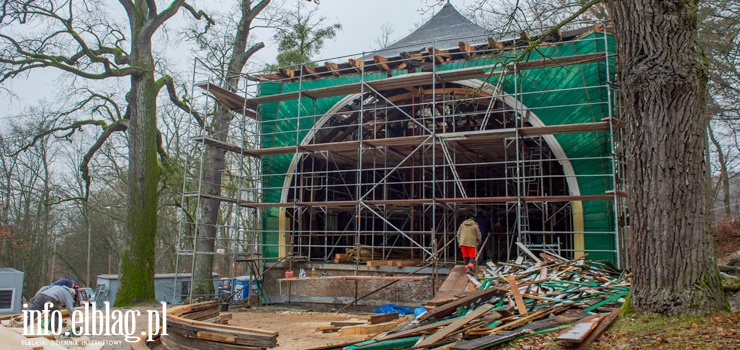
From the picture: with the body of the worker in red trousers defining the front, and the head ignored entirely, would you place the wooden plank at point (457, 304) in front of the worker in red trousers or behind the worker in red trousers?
behind

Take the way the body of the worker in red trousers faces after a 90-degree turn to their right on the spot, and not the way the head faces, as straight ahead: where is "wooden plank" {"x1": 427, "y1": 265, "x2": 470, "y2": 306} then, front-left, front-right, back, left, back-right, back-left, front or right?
right

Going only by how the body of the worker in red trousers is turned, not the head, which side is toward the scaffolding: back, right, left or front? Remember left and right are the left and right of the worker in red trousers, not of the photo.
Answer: front

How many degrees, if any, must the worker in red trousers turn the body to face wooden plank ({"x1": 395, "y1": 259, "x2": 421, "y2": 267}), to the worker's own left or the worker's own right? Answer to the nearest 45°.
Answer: approximately 45° to the worker's own left

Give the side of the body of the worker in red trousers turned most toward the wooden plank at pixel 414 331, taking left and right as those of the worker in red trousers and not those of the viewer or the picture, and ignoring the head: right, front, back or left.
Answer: back

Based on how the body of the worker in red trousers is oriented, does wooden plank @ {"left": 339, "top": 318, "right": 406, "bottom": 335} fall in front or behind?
behind

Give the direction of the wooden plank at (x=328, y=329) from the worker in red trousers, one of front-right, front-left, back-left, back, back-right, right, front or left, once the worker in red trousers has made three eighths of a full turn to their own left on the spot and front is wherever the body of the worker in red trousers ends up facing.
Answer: front

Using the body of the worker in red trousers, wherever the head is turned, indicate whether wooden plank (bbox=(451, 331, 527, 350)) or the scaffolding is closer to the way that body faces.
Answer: the scaffolding

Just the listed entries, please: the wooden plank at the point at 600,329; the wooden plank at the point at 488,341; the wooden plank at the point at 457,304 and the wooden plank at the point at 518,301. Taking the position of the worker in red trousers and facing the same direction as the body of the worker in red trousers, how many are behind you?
4

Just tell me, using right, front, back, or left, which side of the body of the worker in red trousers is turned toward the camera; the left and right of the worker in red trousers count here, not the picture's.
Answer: back

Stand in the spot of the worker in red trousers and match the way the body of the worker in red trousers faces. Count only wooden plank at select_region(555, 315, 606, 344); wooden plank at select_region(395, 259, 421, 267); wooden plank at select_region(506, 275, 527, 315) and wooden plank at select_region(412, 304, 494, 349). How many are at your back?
3

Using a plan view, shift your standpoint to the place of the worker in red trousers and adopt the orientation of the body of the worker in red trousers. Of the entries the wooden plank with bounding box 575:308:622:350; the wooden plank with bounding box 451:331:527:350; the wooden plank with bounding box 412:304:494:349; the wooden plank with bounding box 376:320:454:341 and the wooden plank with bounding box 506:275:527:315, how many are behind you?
5

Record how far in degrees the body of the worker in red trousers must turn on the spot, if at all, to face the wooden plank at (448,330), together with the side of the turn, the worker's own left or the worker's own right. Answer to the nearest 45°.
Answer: approximately 180°

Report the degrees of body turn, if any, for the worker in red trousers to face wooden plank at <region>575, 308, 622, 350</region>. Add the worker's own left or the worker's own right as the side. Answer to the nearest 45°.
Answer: approximately 180°

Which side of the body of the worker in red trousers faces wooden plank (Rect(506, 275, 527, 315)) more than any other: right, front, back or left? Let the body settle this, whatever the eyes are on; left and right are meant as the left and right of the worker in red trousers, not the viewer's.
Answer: back
